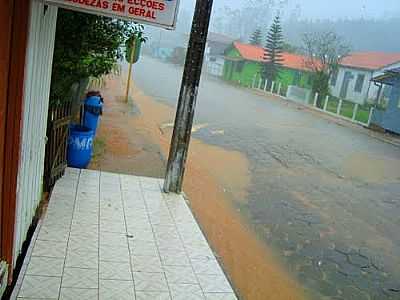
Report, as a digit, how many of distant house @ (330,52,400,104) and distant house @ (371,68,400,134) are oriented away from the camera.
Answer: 0

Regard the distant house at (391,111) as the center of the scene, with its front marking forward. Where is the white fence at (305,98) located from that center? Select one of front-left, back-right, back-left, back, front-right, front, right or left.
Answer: right

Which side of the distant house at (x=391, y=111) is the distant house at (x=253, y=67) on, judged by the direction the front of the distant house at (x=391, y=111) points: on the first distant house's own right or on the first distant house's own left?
on the first distant house's own right

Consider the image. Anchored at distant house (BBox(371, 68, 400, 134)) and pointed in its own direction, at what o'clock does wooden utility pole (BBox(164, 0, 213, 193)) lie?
The wooden utility pole is roughly at 11 o'clock from the distant house.

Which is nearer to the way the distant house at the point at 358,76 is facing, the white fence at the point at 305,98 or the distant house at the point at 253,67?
the white fence

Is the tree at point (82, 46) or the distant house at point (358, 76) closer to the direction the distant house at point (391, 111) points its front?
the tree

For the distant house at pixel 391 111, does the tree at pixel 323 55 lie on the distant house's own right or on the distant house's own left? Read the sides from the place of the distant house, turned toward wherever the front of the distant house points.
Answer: on the distant house's own right

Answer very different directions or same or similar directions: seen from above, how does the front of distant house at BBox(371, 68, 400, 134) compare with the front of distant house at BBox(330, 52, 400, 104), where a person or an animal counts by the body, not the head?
same or similar directions

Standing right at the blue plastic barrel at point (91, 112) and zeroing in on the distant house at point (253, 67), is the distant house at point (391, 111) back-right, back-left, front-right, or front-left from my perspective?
front-right

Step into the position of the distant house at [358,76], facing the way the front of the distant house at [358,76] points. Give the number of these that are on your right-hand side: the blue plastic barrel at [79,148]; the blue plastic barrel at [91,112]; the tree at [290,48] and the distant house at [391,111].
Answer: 1

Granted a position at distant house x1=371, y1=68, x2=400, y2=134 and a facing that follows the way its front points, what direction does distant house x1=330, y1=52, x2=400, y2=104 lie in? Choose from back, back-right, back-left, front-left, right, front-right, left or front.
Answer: back-right

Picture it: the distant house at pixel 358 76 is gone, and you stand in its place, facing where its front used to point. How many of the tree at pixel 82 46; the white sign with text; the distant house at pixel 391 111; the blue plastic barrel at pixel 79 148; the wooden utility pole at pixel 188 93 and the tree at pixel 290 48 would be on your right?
1

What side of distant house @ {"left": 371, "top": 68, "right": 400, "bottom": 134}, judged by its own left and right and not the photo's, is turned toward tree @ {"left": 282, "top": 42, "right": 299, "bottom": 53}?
right

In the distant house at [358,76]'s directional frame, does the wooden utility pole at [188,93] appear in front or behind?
in front

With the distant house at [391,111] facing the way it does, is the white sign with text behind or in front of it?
in front

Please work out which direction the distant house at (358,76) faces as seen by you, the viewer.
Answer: facing the viewer and to the left of the viewer
